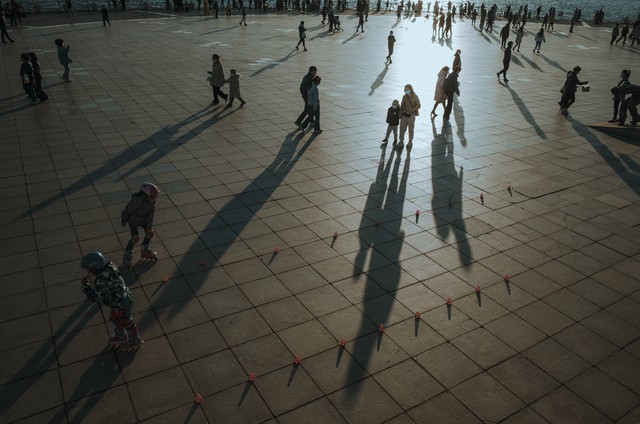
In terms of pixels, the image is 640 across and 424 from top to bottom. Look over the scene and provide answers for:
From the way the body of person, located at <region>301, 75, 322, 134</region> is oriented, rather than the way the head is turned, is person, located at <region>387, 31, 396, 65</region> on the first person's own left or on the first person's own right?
on the first person's own left

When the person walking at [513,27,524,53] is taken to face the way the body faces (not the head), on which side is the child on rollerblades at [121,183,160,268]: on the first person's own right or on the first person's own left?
on the first person's own right

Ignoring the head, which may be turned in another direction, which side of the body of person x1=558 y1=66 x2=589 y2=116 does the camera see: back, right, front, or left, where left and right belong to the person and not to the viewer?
right

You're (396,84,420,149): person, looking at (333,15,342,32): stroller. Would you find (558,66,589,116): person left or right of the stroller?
right
